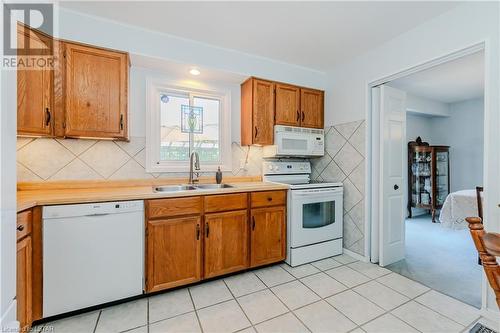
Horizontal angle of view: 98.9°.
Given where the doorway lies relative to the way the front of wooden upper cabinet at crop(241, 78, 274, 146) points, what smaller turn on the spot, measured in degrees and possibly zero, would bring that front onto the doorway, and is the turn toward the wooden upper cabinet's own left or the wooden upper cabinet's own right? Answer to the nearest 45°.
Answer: approximately 45° to the wooden upper cabinet's own left

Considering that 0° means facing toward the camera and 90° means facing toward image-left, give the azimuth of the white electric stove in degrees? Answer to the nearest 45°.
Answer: approximately 315°

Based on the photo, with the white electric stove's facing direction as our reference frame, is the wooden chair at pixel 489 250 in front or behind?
in front

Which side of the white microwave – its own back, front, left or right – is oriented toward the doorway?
left

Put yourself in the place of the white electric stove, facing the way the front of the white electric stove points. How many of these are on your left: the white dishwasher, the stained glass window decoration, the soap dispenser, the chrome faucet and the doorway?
1

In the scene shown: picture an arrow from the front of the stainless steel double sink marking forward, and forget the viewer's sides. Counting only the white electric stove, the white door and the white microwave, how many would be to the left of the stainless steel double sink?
3

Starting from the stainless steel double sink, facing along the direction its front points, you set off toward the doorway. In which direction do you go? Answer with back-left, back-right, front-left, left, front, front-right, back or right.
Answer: left

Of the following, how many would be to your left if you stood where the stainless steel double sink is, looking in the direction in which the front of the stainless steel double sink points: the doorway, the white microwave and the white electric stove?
3

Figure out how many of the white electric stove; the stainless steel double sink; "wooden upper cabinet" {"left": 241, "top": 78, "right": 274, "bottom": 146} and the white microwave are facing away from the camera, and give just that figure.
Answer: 0

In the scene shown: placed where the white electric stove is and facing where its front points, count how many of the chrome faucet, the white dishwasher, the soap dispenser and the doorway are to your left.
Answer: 1

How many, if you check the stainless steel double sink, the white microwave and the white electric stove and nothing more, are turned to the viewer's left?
0

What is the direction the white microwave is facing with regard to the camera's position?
facing the viewer and to the right of the viewer

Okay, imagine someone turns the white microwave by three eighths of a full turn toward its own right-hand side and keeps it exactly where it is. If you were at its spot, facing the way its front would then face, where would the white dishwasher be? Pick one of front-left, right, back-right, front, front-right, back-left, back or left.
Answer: front-left

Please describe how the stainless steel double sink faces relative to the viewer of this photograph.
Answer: facing the viewer

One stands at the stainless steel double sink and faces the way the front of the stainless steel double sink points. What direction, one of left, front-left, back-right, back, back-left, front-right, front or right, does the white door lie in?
left

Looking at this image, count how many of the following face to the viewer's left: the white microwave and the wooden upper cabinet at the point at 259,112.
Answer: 0
